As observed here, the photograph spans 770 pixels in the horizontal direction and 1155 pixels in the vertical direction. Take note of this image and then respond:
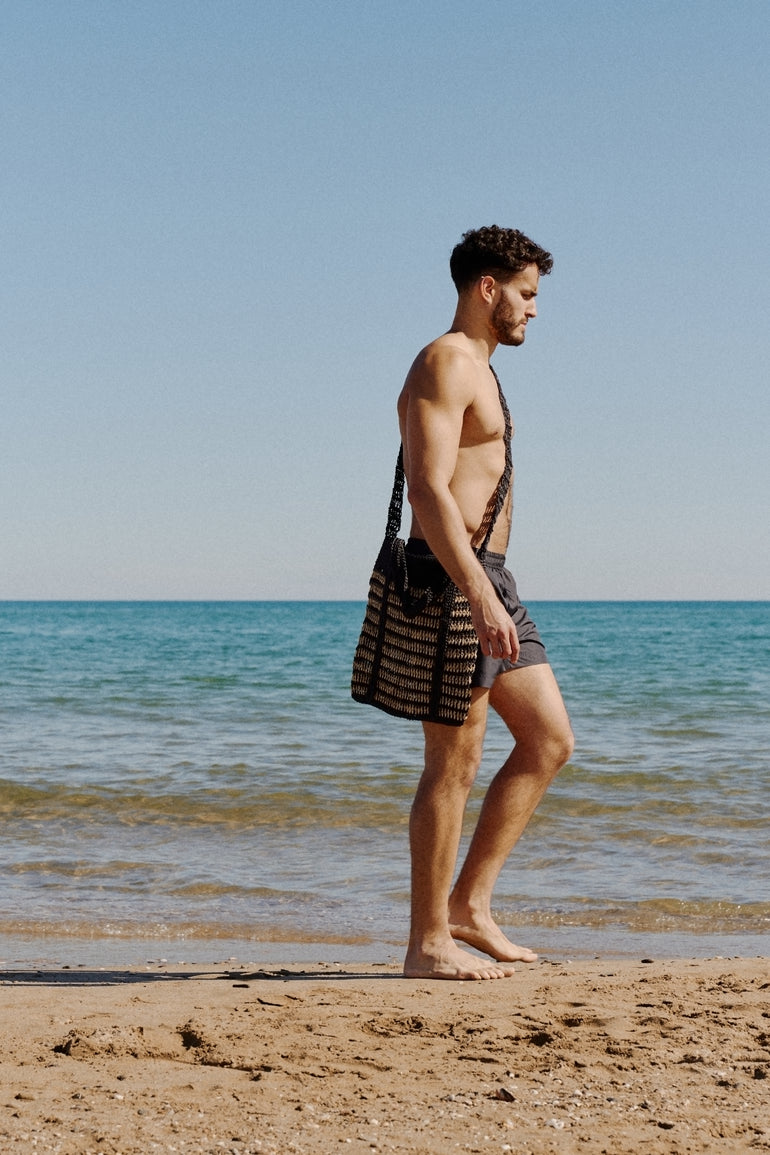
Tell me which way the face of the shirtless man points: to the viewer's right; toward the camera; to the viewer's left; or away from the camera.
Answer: to the viewer's right

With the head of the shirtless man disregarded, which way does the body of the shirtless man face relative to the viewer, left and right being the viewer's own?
facing to the right of the viewer
